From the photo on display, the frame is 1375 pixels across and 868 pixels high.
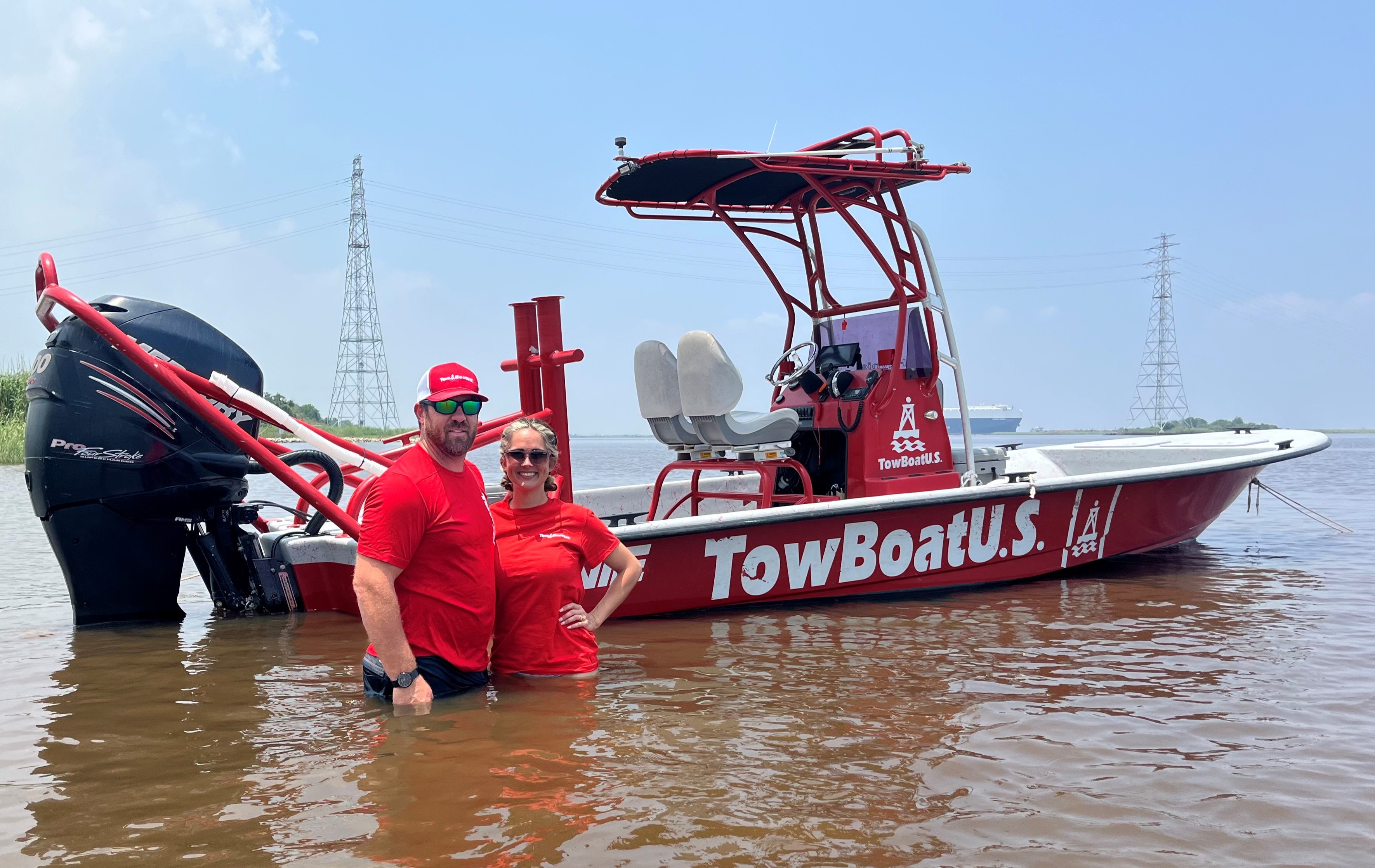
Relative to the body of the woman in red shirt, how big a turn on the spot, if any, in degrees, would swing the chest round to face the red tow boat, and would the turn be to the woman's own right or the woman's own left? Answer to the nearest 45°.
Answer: approximately 180°

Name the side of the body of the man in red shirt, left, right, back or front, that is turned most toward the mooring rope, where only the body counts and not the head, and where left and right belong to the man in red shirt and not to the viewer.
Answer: left

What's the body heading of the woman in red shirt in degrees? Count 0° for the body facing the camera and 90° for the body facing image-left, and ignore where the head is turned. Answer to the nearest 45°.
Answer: approximately 0°

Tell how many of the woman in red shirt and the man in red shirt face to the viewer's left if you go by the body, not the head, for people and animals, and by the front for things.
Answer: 0
